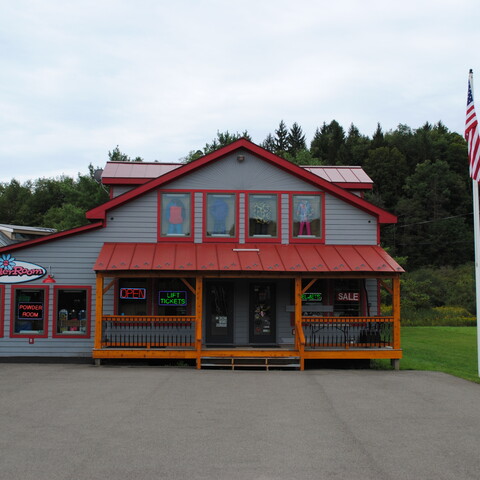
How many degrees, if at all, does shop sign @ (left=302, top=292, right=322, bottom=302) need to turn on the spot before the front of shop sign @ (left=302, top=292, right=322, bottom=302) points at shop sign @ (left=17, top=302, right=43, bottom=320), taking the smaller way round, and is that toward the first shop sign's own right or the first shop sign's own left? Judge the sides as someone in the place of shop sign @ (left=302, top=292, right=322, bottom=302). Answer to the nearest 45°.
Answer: approximately 90° to the first shop sign's own right

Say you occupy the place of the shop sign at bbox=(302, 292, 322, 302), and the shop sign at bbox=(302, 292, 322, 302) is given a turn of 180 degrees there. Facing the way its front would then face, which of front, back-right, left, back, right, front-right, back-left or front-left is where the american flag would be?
back-right

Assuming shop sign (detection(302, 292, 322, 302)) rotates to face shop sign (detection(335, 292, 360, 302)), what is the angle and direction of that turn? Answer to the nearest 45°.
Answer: approximately 90° to its left

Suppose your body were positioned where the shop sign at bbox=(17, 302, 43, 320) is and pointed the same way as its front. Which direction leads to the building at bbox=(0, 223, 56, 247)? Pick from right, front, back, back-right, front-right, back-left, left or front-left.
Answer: back

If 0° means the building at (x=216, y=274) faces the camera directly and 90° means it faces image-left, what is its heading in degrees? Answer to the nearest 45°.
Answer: approximately 0°

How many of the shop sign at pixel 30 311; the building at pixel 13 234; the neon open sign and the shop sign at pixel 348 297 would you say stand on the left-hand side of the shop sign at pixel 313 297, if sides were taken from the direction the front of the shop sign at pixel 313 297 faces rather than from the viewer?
1

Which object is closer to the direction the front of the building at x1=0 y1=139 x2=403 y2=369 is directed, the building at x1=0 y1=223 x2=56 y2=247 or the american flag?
the american flag

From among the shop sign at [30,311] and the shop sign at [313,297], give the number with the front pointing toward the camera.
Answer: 2

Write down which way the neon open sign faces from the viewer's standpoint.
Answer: facing the viewer

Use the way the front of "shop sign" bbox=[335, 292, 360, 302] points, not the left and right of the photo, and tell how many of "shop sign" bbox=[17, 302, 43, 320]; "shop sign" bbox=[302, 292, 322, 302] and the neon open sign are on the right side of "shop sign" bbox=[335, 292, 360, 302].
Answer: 3

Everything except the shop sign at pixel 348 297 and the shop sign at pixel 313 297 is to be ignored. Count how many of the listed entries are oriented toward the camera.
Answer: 2

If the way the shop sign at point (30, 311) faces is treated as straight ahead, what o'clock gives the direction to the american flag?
The american flag is roughly at 10 o'clock from the shop sign.

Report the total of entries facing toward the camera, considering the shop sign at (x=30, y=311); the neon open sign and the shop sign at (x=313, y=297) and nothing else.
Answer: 3

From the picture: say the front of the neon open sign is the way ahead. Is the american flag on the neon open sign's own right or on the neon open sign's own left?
on the neon open sign's own left

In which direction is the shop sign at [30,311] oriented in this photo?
toward the camera
